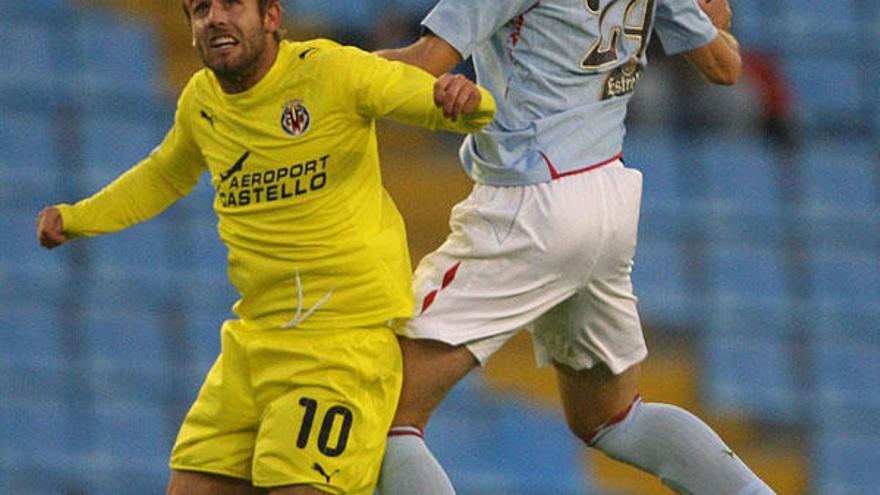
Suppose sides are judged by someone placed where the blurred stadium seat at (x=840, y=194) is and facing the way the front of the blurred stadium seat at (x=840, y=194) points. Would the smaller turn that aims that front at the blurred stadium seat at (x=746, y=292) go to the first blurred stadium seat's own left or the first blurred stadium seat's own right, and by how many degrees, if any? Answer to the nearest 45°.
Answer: approximately 45° to the first blurred stadium seat's own right

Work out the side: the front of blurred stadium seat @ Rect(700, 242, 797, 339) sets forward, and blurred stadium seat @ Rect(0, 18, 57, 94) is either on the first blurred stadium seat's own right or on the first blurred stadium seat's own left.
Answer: on the first blurred stadium seat's own right

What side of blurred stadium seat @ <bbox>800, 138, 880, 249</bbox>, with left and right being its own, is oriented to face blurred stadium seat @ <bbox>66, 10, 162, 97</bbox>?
right

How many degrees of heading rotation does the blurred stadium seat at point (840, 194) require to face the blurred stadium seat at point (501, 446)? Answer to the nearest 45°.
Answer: approximately 45° to its right

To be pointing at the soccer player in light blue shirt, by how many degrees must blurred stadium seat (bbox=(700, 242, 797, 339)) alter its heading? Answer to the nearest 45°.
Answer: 0° — it already faces them

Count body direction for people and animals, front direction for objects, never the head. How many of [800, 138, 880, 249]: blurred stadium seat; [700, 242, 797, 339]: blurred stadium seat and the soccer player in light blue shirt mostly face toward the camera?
2

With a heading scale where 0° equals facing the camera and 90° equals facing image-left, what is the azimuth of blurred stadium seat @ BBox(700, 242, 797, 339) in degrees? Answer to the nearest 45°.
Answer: approximately 0°

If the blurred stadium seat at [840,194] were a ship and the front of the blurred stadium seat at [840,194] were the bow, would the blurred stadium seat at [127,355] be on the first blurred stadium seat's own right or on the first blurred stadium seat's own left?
on the first blurred stadium seat's own right

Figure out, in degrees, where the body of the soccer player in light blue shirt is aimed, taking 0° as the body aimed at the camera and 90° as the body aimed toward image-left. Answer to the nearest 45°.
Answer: approximately 135°

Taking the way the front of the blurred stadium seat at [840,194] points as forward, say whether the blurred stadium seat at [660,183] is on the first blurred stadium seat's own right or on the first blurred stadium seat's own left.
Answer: on the first blurred stadium seat's own right

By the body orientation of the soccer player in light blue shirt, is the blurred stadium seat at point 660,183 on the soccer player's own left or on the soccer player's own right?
on the soccer player's own right
